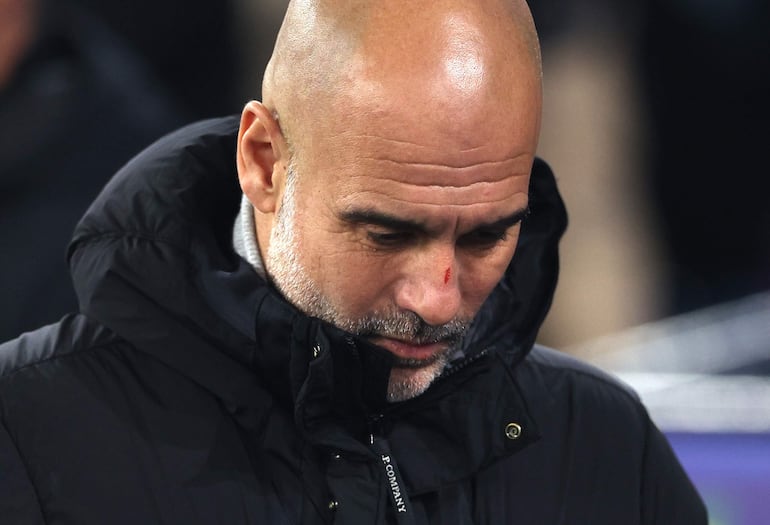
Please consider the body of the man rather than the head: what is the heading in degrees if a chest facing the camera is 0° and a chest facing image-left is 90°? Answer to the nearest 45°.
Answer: approximately 315°
